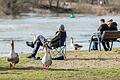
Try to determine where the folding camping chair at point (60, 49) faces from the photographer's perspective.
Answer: facing to the left of the viewer
